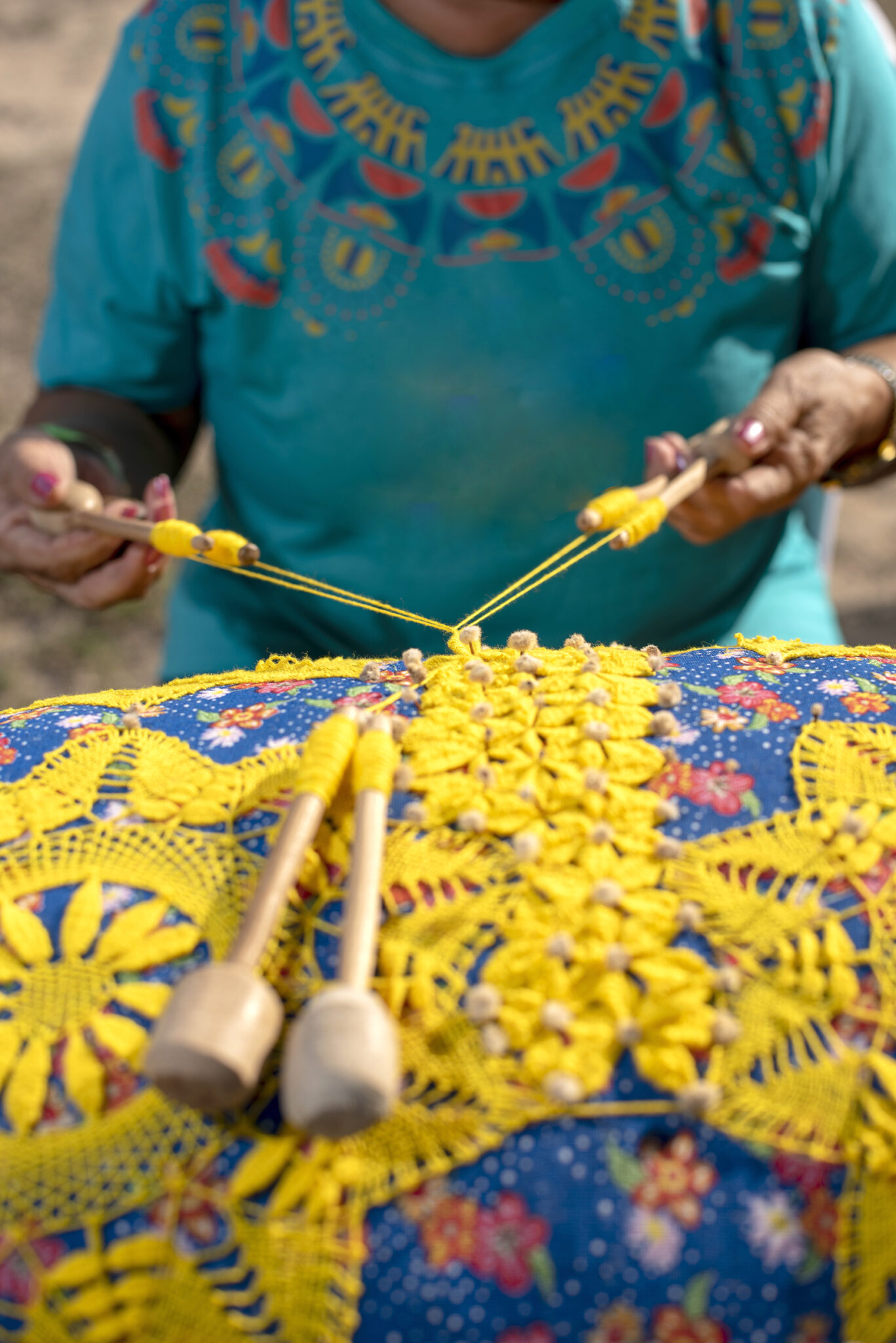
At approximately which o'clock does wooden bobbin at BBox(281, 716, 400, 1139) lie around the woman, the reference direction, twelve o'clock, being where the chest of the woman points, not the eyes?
The wooden bobbin is roughly at 12 o'clock from the woman.

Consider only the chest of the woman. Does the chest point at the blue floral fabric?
yes

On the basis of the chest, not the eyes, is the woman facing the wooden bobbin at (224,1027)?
yes

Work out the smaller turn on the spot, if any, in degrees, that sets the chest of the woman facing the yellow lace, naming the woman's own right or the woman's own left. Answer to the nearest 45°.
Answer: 0° — they already face it

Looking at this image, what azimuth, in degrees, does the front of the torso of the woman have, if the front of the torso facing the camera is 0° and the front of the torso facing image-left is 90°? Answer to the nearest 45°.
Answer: approximately 0°
